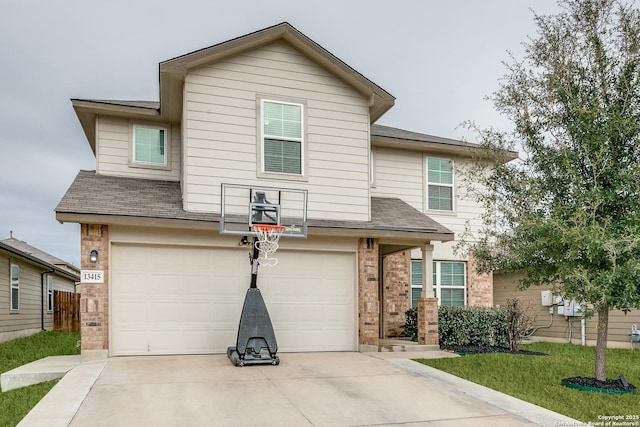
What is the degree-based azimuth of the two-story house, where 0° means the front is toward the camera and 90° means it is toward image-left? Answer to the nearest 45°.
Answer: approximately 0°

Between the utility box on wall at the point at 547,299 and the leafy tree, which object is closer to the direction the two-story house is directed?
the leafy tree

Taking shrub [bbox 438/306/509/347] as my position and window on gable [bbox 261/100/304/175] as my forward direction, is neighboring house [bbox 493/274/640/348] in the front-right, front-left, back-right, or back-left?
back-right

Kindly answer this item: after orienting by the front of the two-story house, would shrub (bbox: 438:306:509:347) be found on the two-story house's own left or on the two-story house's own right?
on the two-story house's own left

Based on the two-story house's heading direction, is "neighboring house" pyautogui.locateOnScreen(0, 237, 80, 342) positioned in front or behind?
behind

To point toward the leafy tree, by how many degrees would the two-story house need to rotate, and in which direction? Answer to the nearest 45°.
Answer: approximately 45° to its left
